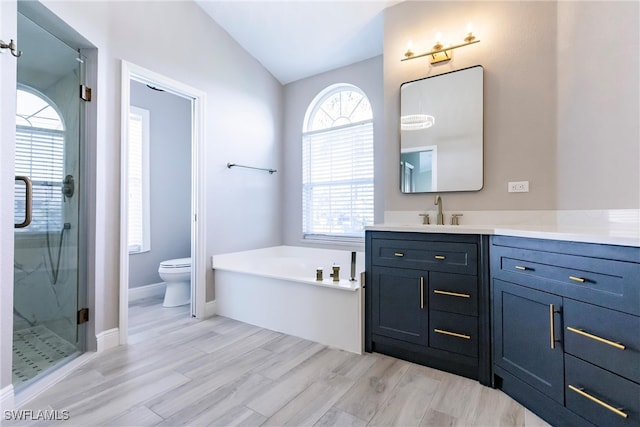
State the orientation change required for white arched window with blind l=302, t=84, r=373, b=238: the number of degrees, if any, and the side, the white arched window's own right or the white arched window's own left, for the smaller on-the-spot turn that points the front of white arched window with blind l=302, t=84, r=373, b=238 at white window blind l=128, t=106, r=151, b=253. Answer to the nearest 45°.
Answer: approximately 45° to the white arched window's own right

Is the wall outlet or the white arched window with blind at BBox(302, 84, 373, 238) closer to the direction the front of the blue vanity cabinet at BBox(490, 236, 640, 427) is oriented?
the white arched window with blind

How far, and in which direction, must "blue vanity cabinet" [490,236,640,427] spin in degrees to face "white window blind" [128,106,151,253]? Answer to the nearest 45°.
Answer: approximately 45° to its right

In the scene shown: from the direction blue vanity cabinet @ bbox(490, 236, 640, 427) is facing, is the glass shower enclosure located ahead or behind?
ahead

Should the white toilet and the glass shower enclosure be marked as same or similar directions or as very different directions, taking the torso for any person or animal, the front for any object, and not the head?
very different directions

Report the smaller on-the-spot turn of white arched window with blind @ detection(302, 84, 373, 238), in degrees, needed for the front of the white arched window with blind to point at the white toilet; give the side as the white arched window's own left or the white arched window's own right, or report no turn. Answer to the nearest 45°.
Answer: approximately 45° to the white arched window's own right

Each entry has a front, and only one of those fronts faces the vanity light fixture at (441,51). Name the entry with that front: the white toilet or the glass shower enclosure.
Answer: the glass shower enclosure

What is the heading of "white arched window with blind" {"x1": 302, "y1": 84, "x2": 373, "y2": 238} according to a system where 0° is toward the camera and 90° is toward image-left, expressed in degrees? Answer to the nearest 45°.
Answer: approximately 45°

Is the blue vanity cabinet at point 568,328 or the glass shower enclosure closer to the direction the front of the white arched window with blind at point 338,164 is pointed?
the glass shower enclosure

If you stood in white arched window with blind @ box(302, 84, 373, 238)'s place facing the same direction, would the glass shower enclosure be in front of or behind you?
in front

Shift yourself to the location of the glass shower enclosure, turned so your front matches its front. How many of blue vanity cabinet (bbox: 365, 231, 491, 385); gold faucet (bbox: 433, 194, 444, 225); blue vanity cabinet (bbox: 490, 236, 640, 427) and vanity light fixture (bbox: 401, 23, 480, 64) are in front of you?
4
